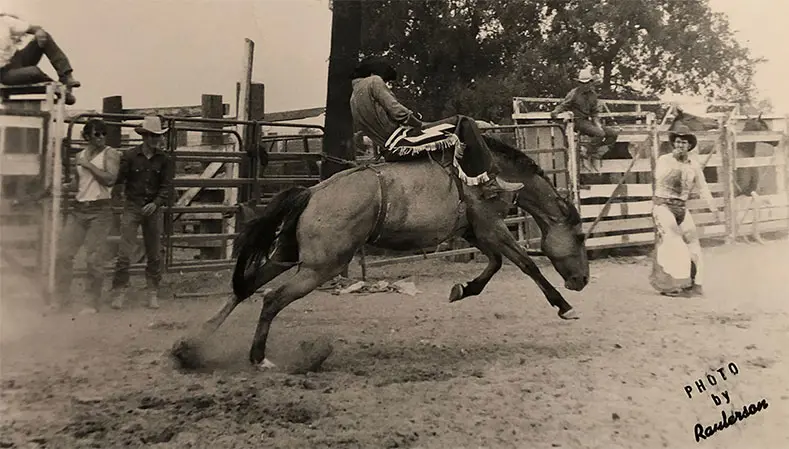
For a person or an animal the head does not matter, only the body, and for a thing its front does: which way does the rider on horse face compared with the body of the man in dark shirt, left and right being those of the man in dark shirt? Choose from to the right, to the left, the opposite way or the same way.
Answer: to the left

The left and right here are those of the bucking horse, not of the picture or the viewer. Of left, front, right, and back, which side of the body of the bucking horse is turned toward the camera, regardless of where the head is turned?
right

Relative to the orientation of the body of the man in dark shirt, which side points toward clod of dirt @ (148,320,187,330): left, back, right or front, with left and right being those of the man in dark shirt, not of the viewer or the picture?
front

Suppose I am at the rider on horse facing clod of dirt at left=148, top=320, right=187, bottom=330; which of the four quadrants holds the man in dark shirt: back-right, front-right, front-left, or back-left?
front-right

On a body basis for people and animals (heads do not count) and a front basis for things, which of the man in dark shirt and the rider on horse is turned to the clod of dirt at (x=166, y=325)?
the man in dark shirt

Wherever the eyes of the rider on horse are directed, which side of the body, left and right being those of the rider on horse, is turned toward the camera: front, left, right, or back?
right

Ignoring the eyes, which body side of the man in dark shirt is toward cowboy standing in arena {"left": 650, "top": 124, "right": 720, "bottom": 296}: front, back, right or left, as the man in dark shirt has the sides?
left

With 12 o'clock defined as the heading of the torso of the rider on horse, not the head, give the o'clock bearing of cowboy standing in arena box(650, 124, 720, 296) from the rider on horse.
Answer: The cowboy standing in arena is roughly at 11 o'clock from the rider on horse.

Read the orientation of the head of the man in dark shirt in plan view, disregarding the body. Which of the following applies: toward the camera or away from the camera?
toward the camera

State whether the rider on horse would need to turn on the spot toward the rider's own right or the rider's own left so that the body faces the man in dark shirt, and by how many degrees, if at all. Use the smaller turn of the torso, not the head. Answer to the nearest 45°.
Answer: approximately 180°

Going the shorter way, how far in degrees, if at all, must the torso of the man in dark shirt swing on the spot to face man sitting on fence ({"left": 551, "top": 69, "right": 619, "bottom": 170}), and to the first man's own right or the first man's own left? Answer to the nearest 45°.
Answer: approximately 90° to the first man's own left

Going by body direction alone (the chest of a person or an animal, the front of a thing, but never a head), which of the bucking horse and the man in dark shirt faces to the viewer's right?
the bucking horse

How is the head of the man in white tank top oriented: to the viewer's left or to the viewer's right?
to the viewer's right

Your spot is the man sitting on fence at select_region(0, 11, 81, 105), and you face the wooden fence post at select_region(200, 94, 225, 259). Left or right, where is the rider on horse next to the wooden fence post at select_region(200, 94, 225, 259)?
right

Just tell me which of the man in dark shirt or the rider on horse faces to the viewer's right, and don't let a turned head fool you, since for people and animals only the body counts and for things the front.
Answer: the rider on horse

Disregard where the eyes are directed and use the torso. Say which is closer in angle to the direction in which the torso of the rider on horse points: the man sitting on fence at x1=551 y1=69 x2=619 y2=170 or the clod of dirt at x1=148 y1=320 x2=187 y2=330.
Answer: the man sitting on fence

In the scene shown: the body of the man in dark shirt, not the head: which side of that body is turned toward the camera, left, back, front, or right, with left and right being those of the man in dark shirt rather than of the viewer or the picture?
front

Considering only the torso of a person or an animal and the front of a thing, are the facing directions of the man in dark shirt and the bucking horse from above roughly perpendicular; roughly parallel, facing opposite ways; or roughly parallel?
roughly perpendicular

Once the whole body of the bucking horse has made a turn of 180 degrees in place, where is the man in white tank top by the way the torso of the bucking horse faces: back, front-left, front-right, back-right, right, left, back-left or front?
front
